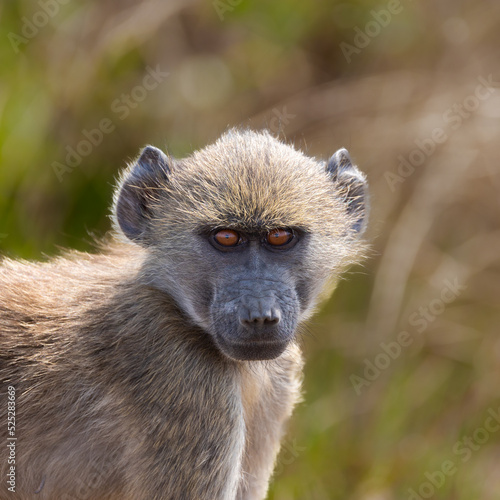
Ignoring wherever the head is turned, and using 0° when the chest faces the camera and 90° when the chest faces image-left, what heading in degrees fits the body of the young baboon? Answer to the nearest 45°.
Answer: approximately 315°
